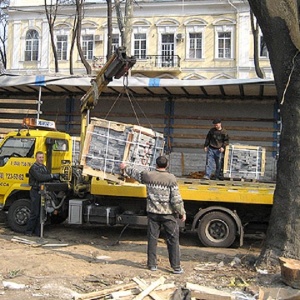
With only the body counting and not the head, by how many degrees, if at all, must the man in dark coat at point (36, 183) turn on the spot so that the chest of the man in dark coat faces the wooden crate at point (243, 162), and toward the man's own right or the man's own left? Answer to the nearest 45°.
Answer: approximately 45° to the man's own left

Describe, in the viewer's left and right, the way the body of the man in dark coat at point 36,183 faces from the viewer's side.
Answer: facing the viewer and to the right of the viewer

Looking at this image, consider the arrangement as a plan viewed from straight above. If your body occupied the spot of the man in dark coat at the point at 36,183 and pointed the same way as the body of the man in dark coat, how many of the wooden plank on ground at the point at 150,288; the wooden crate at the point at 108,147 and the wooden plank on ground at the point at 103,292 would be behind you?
0

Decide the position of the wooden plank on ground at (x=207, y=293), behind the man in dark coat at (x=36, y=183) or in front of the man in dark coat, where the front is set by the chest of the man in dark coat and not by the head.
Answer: in front

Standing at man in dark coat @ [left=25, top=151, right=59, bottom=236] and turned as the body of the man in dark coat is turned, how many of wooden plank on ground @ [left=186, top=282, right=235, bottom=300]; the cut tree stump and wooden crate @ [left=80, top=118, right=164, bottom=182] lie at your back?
0

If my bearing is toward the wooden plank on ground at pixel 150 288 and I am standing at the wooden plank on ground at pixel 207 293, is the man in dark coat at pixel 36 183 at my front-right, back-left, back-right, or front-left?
front-right

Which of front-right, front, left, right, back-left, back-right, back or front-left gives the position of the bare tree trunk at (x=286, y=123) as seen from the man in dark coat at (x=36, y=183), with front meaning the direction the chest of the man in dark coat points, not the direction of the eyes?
front

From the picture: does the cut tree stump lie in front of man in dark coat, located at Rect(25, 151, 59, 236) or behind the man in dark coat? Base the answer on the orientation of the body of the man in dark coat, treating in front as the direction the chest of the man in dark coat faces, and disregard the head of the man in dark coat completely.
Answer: in front

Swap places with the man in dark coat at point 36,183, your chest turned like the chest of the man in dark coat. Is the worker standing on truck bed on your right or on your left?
on your left

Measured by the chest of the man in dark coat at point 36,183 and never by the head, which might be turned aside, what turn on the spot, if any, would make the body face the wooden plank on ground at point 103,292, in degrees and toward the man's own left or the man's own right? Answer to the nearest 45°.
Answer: approximately 45° to the man's own right

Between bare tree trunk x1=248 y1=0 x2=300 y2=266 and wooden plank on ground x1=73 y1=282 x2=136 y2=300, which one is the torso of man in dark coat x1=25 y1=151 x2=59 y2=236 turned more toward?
the bare tree trunk
